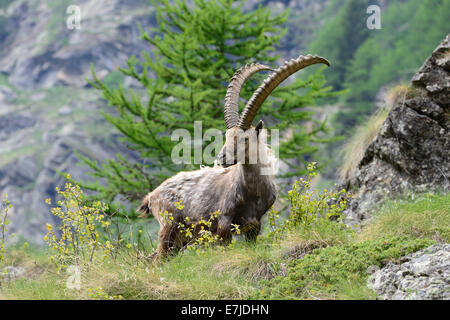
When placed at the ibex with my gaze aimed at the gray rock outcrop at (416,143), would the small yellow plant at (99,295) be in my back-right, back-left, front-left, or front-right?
back-right

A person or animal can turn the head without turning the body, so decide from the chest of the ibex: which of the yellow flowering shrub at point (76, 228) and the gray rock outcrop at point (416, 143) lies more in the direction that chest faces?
the gray rock outcrop

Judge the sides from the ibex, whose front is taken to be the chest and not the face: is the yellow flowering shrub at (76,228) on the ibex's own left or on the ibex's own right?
on the ibex's own right

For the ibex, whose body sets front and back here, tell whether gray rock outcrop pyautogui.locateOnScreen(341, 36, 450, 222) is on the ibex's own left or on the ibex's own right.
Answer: on the ibex's own left

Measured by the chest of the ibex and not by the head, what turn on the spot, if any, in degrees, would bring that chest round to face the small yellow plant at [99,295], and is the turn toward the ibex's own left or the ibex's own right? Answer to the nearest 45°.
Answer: approximately 90° to the ibex's own right

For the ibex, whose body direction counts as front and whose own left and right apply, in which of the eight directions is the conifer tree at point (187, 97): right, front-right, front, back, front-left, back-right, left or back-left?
back-left

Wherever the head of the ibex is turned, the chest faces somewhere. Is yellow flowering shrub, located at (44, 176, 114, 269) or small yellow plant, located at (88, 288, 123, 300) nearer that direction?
the small yellow plant

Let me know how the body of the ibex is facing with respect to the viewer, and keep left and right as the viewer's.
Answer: facing the viewer and to the right of the viewer

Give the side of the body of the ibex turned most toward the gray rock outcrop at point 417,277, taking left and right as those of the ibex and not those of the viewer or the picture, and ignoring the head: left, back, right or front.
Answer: front
